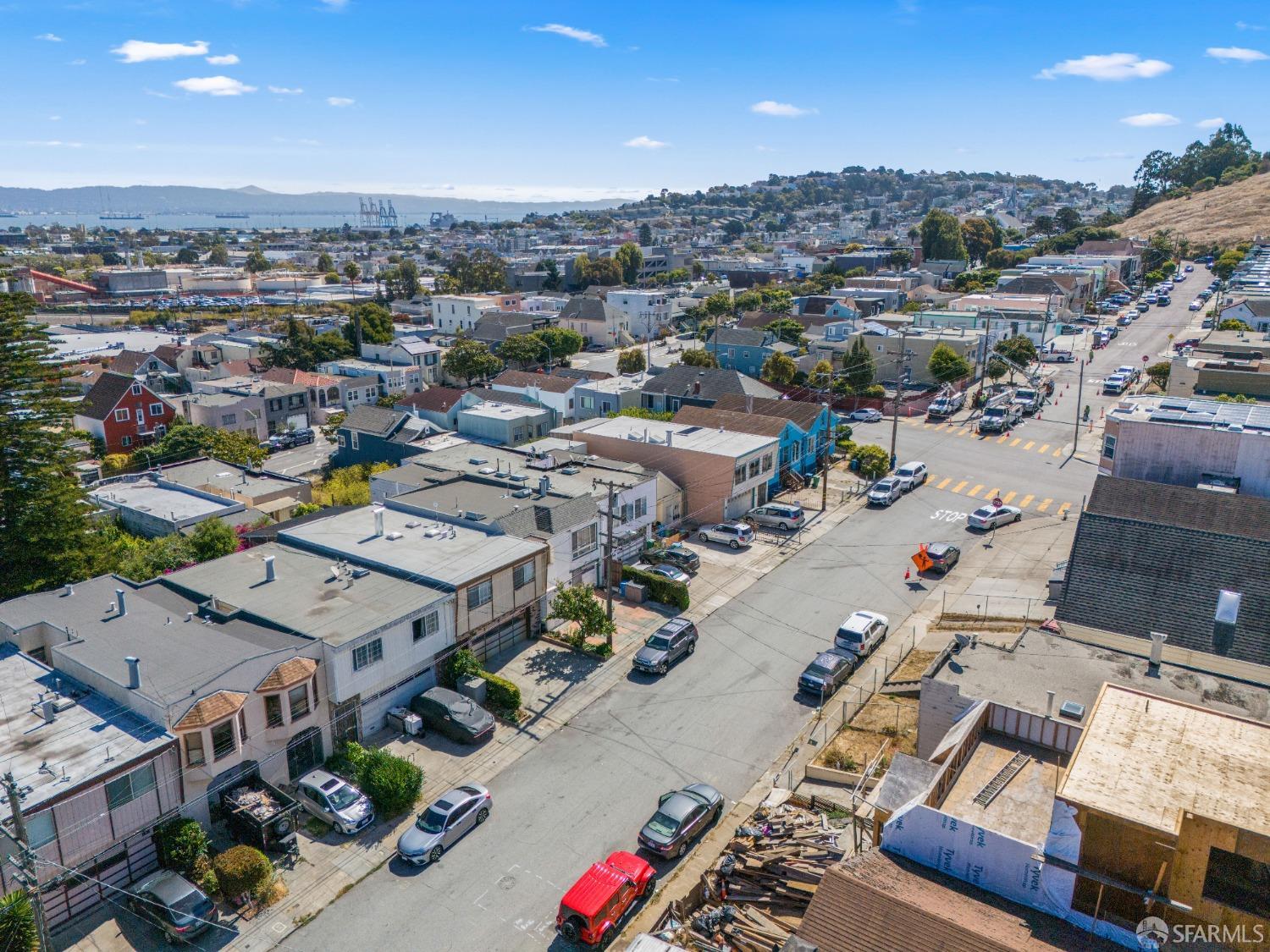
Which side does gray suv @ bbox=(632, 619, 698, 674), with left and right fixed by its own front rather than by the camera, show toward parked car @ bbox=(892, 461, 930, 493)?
back

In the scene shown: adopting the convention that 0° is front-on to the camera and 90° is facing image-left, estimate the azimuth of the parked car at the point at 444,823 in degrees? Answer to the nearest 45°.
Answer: approximately 45°

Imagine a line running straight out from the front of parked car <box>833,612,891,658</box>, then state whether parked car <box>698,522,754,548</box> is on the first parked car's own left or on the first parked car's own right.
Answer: on the first parked car's own left

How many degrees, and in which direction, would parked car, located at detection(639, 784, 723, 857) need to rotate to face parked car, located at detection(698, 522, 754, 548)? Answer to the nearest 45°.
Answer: approximately 45° to its left

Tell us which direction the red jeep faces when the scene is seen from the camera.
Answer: facing away from the viewer and to the right of the viewer

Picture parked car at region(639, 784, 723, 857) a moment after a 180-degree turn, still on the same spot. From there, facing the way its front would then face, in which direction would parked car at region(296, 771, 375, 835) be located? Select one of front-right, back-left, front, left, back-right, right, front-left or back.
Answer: front-right

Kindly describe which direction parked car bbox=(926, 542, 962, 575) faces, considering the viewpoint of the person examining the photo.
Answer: facing away from the viewer and to the right of the viewer

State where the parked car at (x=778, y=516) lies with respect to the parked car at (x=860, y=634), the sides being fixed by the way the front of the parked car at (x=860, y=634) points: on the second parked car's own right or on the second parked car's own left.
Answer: on the second parked car's own left

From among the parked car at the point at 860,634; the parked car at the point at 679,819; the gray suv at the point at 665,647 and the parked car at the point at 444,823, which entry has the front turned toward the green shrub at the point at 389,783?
the gray suv

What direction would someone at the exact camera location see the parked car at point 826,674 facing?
facing away from the viewer and to the right of the viewer

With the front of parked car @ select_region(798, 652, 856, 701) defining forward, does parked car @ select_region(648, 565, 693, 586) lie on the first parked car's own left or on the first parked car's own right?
on the first parked car's own left

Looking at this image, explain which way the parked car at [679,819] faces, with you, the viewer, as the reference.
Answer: facing away from the viewer and to the right of the viewer
